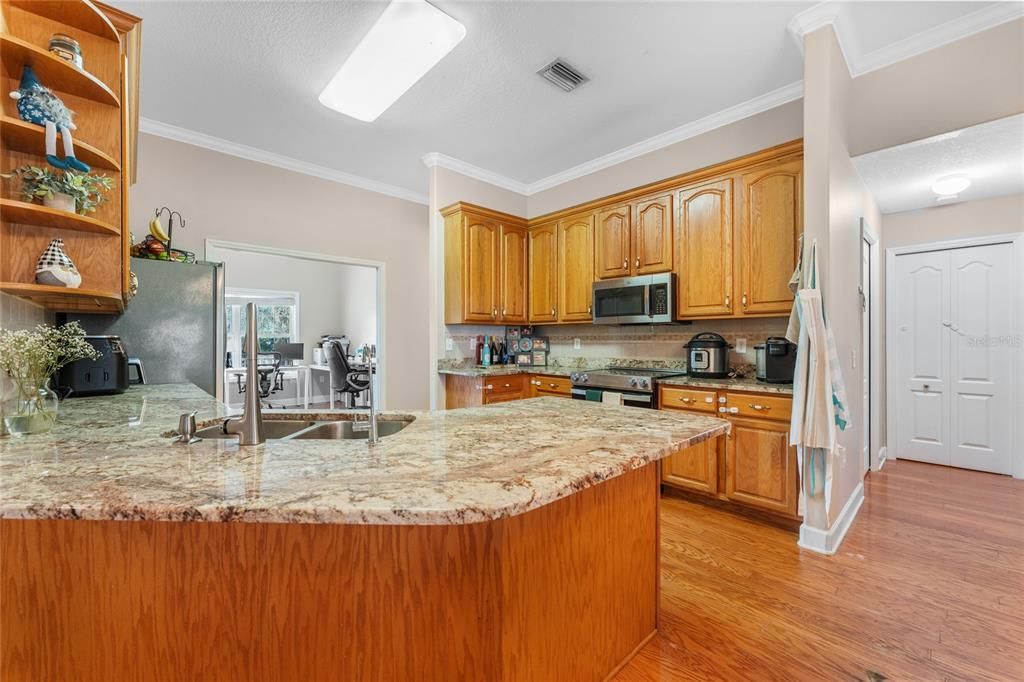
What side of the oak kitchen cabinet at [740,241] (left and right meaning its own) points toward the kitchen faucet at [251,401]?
front

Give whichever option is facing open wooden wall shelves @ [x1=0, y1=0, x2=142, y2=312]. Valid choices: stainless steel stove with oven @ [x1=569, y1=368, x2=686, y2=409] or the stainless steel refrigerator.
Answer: the stainless steel stove with oven

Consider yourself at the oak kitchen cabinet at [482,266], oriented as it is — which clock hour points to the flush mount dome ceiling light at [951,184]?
The flush mount dome ceiling light is roughly at 11 o'clock from the oak kitchen cabinet.

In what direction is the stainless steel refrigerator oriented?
to the viewer's right

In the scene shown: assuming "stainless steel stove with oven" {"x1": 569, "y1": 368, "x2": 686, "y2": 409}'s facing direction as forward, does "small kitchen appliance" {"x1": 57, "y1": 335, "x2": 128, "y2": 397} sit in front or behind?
in front
